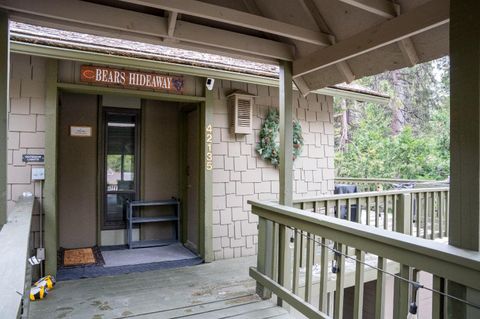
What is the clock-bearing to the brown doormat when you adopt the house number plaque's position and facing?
The brown doormat is roughly at 3 o'clock from the house number plaque.

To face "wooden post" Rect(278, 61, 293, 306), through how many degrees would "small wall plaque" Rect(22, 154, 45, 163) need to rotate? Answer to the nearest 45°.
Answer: approximately 45° to its left

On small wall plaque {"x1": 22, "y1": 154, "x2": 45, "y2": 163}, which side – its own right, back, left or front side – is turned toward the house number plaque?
left

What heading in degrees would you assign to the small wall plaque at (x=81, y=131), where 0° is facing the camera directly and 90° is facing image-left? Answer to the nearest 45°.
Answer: approximately 0°

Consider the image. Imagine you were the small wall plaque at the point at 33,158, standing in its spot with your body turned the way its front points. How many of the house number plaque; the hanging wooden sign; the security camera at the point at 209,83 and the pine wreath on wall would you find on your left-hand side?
4

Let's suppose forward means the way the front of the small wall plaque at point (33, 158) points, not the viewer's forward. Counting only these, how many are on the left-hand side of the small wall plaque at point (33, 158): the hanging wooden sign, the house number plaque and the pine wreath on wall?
3

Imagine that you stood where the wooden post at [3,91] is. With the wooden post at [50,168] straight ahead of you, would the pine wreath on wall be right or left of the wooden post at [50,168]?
right

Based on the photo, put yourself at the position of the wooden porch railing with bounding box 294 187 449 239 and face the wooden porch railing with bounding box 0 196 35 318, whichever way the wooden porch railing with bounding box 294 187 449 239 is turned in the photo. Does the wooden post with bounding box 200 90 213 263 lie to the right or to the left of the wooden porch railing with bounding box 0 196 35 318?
right
